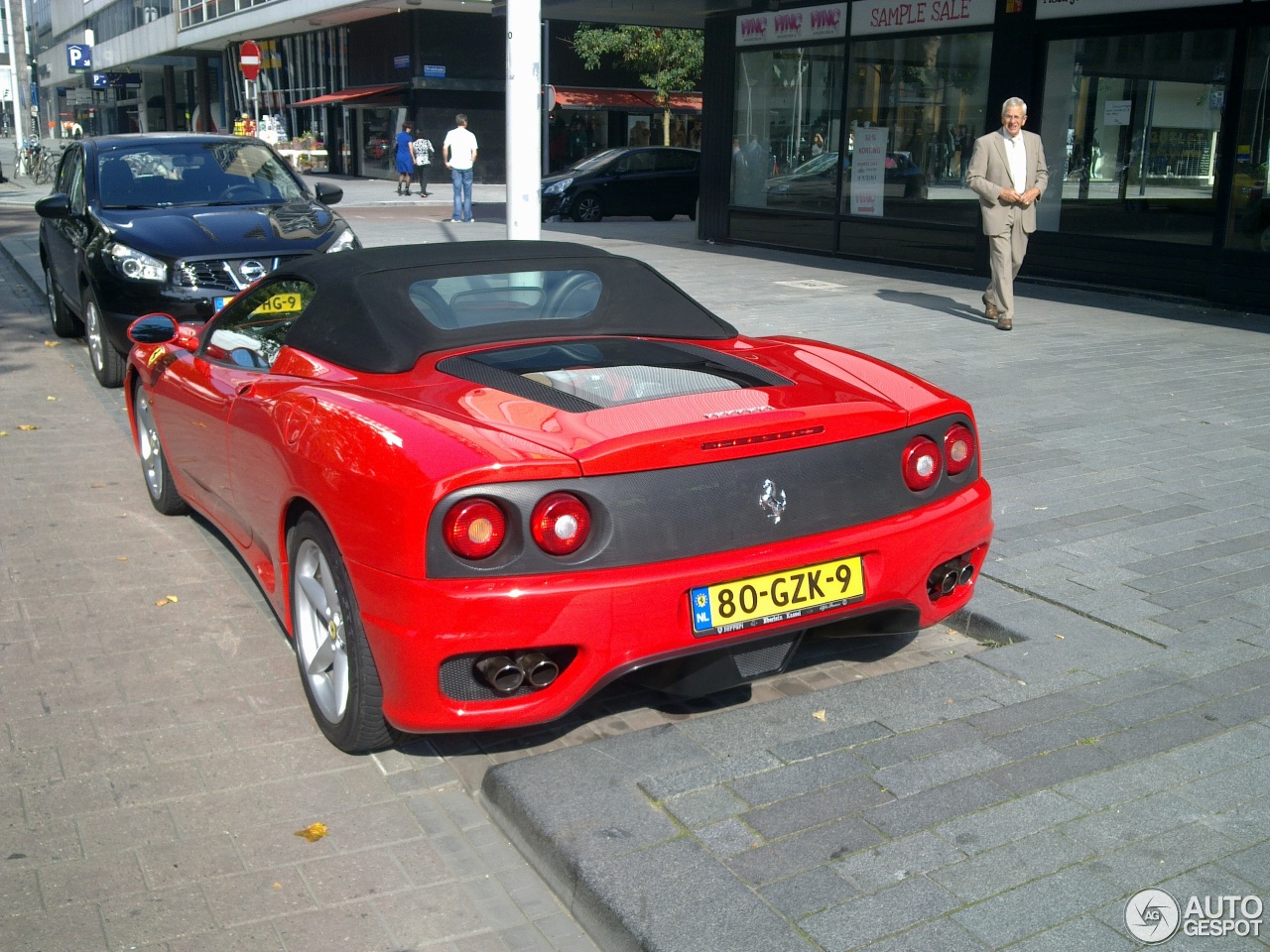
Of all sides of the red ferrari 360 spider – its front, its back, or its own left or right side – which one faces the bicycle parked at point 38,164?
front

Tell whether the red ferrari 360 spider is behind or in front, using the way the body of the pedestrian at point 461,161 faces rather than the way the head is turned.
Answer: behind

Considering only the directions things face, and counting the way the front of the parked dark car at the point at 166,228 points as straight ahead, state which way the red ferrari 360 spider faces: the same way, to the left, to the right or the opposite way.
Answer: the opposite way

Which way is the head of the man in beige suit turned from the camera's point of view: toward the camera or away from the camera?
toward the camera

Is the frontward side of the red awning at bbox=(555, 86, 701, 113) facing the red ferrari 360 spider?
yes

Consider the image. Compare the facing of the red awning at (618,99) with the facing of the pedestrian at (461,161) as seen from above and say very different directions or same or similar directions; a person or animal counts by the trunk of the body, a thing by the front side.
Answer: very different directions

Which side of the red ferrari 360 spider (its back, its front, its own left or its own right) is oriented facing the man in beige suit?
right

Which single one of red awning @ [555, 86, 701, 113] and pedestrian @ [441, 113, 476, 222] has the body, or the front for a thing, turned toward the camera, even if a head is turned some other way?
the red awning

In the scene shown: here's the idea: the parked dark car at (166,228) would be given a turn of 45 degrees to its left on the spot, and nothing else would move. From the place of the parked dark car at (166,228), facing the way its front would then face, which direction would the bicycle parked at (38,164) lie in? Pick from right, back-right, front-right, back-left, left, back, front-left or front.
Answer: left

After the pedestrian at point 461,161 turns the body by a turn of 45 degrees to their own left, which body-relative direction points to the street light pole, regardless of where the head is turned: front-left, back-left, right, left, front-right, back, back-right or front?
back-left

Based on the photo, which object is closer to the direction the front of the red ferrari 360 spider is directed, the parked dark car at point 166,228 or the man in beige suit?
the parked dark car

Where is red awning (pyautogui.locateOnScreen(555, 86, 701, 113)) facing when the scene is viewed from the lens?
facing the viewer

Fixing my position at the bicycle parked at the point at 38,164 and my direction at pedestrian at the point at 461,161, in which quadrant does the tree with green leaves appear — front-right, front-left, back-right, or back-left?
front-left

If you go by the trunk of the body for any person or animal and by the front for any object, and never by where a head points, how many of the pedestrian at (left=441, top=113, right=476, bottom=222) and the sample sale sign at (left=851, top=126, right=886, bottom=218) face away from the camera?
1

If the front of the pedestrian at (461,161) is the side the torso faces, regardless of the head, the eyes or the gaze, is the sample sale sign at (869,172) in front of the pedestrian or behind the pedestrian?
behind

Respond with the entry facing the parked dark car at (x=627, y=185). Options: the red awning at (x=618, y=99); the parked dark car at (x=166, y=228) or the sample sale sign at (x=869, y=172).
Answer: the red awning

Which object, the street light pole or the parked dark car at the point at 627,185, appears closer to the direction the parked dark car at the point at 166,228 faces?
the street light pole

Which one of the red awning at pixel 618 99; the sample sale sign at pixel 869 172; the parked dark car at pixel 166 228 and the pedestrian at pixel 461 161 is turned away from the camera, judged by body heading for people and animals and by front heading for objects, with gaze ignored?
the pedestrian

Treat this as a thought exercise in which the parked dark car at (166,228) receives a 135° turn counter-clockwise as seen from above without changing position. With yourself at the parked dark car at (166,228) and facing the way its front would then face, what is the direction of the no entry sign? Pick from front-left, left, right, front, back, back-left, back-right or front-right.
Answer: front

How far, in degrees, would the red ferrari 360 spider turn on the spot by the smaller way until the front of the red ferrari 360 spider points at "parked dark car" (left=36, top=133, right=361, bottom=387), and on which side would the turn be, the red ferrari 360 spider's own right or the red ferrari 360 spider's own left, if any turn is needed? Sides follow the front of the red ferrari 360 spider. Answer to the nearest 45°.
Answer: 0° — it already faces it

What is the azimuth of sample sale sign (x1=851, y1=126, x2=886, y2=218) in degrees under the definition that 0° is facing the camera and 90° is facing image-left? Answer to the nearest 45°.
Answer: approximately 0°

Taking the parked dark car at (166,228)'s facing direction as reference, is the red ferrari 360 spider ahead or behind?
ahead

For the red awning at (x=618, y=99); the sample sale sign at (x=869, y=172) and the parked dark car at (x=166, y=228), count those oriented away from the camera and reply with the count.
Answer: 0
